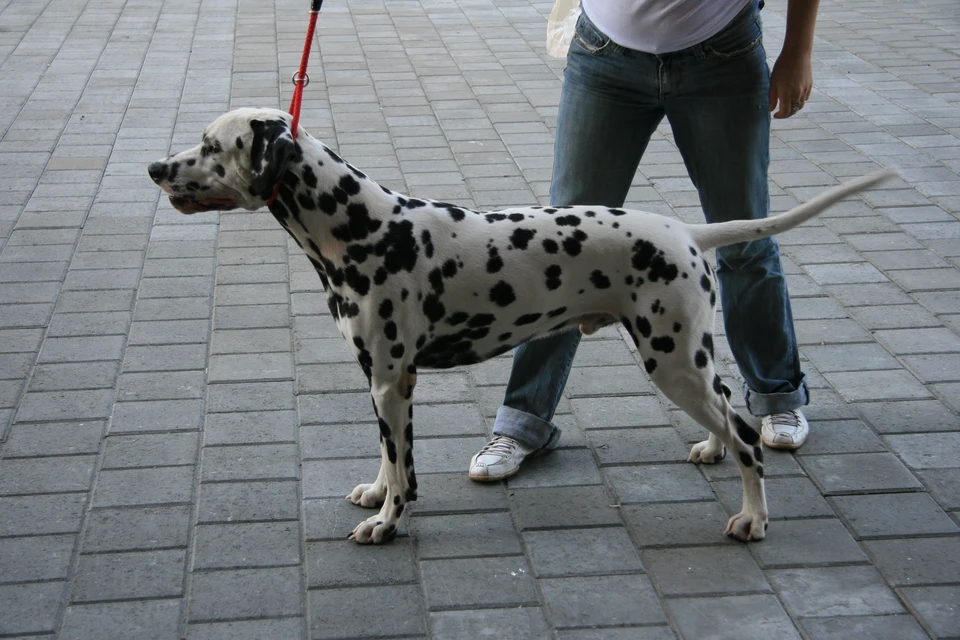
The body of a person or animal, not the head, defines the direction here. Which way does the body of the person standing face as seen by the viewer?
toward the camera

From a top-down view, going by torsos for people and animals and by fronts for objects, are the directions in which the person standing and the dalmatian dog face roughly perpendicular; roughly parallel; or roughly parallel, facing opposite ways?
roughly perpendicular

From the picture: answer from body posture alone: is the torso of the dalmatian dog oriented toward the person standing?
no

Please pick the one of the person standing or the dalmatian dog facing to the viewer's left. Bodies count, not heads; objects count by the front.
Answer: the dalmatian dog

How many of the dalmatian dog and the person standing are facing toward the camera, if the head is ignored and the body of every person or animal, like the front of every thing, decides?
1

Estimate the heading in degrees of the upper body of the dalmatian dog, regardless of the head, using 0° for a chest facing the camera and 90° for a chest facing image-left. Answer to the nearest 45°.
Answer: approximately 90°
